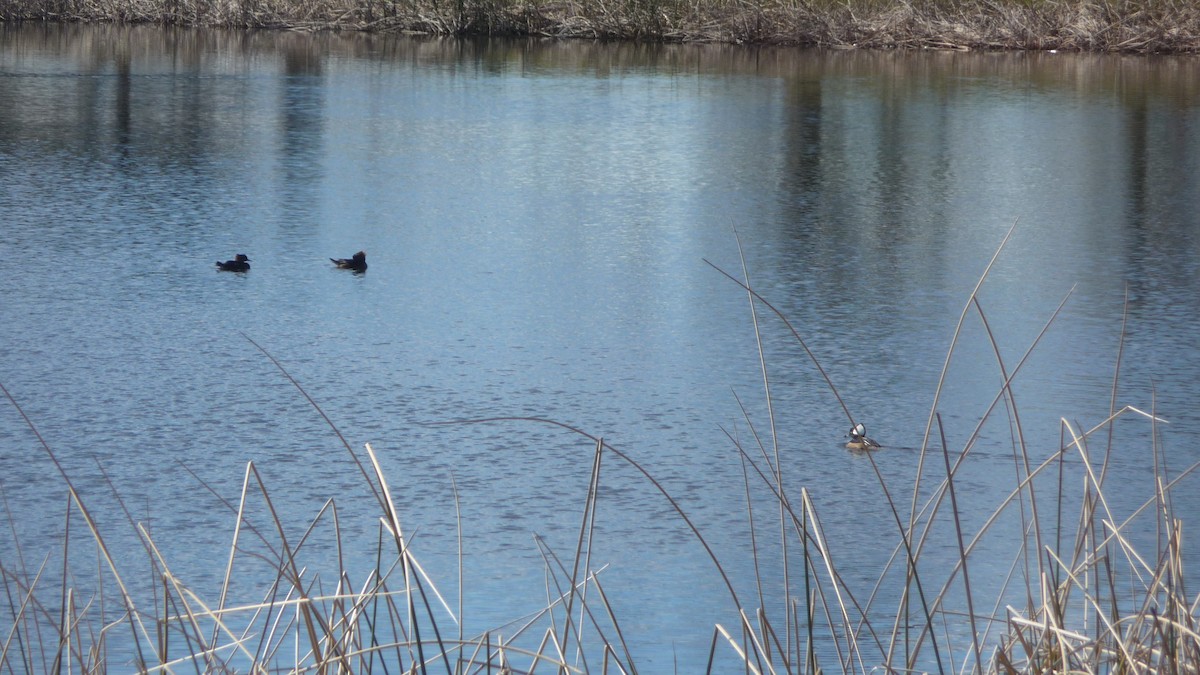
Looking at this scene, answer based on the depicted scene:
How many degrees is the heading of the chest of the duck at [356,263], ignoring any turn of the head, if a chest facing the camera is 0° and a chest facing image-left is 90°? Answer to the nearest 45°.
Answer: approximately 270°

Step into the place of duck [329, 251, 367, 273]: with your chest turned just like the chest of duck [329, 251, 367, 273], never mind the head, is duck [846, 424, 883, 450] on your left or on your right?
on your right

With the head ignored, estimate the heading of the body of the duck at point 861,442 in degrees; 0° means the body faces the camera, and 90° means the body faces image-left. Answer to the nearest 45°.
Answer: approximately 90°

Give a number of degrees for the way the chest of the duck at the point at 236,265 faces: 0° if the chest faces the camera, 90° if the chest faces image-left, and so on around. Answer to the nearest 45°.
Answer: approximately 270°

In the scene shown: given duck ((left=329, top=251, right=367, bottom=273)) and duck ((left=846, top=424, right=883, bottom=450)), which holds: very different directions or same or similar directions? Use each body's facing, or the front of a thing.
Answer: very different directions

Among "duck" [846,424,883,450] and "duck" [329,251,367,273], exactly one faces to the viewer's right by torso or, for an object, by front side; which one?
"duck" [329,251,367,273]
